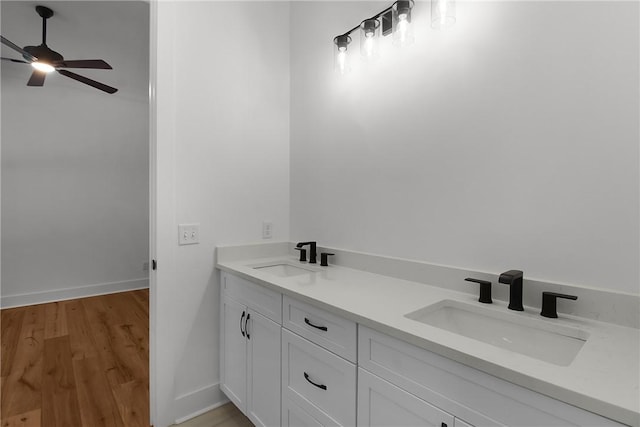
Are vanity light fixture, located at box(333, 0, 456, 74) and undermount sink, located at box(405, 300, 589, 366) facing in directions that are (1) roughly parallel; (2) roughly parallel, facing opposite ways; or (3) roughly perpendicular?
roughly parallel

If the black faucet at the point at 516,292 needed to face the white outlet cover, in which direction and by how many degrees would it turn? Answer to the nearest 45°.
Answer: approximately 45° to its right

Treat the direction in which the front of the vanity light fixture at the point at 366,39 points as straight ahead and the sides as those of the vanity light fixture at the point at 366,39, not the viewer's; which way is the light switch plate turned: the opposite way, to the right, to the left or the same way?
to the left

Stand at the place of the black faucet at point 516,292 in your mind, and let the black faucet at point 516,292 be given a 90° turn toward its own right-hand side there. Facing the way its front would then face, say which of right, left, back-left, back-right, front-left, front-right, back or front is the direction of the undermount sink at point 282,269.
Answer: front-left

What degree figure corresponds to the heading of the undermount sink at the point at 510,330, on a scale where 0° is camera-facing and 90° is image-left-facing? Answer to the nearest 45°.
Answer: approximately 45°

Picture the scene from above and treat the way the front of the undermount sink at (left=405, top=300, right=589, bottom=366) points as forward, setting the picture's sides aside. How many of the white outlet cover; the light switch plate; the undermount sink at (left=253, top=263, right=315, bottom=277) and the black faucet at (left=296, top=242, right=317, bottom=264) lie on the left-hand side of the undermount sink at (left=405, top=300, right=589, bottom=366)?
0

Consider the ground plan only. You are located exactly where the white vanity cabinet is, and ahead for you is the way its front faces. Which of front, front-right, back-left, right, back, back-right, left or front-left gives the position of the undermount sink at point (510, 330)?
left

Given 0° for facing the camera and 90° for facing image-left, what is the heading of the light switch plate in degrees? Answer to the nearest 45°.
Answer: approximately 0°

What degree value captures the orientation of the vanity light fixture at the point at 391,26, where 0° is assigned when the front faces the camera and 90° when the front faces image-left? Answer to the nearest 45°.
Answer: approximately 45°

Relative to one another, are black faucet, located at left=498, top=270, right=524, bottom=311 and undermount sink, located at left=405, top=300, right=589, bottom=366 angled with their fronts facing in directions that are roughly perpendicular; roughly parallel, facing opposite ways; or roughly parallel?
roughly parallel

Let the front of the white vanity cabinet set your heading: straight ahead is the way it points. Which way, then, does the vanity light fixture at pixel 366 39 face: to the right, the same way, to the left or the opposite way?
the same way
